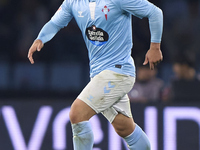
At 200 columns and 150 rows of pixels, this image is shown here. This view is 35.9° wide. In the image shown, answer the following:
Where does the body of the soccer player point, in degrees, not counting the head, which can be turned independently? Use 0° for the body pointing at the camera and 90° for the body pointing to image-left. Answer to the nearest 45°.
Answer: approximately 45°
